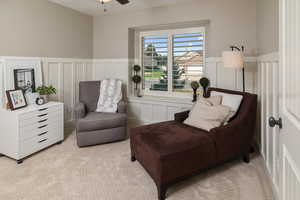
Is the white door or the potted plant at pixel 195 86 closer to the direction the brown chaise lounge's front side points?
the white door

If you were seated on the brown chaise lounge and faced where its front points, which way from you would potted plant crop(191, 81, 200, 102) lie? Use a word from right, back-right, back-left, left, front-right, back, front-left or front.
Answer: back-right

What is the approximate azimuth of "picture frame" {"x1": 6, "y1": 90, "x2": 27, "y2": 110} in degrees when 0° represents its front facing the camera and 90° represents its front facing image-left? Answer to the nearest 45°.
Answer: approximately 315°
